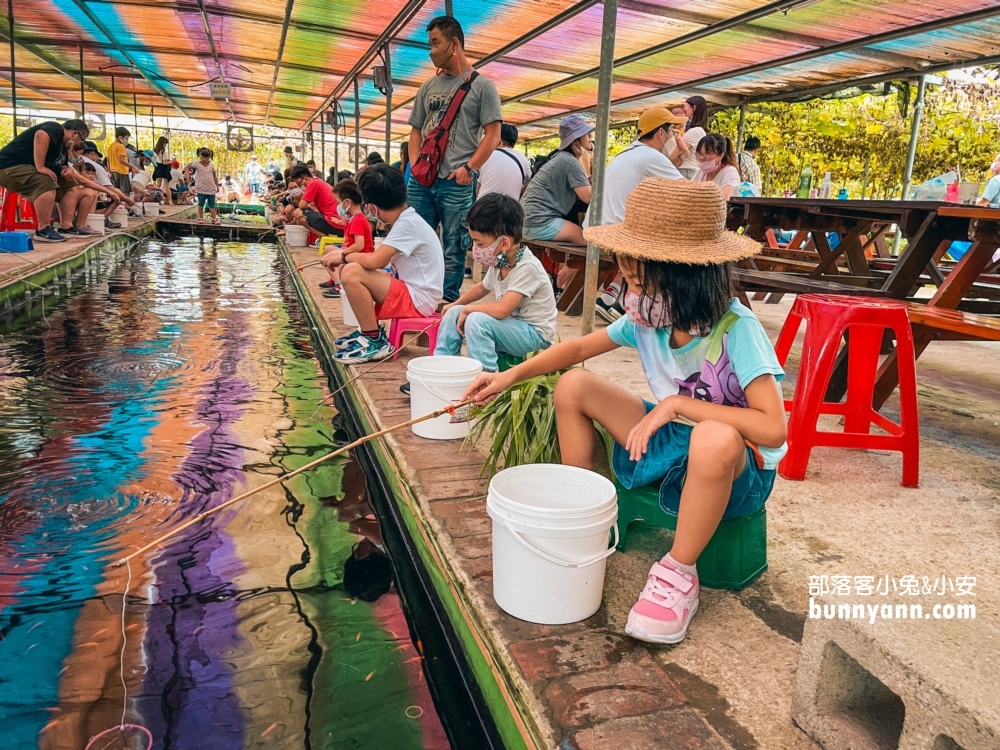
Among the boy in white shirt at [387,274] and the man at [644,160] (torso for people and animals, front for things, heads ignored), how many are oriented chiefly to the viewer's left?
1

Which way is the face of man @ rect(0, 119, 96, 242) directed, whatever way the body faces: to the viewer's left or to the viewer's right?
to the viewer's right

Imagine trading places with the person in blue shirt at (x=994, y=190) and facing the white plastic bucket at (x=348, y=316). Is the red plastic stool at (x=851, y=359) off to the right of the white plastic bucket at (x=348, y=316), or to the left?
left

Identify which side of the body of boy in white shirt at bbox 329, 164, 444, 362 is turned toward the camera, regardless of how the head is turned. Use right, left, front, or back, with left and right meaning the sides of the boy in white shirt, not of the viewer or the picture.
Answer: left

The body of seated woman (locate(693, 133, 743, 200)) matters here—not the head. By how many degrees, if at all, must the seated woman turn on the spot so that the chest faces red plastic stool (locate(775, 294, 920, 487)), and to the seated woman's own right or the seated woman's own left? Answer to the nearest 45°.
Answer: approximately 45° to the seated woman's own left

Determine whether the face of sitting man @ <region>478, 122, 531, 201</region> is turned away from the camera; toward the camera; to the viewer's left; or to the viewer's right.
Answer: away from the camera

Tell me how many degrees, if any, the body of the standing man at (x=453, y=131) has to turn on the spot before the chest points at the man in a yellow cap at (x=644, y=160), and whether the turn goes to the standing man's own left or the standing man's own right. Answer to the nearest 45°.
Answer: approximately 135° to the standing man's own left

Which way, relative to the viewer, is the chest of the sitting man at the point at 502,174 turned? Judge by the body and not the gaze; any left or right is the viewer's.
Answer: facing away from the viewer

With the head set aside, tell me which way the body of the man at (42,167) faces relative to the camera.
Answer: to the viewer's right

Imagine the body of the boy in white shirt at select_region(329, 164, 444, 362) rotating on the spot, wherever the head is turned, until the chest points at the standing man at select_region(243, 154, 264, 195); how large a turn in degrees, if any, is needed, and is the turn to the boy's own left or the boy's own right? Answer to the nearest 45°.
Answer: approximately 90° to the boy's own right

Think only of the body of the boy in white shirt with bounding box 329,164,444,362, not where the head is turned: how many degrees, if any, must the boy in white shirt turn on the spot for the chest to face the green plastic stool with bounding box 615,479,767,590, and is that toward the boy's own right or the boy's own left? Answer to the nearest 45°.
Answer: approximately 90° to the boy's own left
